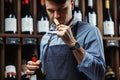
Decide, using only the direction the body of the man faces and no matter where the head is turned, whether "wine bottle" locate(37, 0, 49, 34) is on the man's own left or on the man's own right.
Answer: on the man's own right

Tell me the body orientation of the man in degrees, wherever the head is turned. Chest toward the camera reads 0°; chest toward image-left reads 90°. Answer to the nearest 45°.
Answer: approximately 45°

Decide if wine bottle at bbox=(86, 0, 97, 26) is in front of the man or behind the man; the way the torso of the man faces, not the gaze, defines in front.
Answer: behind
